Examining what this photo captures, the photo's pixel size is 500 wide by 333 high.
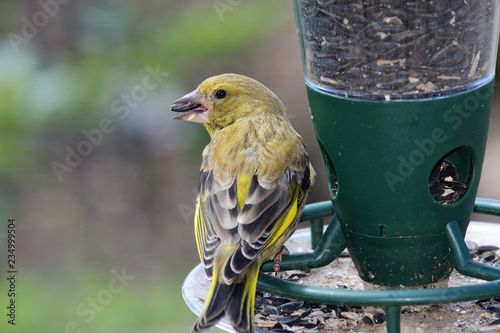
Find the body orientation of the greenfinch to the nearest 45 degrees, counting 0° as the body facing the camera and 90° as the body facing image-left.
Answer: approximately 180°
